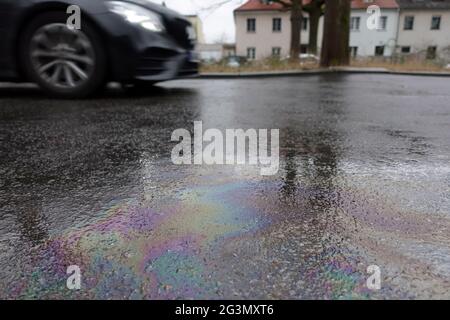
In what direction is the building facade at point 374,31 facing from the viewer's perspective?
toward the camera

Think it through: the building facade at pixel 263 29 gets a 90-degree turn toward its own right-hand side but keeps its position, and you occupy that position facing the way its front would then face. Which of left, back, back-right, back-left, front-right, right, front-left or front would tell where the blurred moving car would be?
left

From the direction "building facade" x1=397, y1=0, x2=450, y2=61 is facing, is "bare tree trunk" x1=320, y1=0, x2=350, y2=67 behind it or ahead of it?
ahead

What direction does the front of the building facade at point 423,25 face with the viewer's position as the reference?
facing the viewer

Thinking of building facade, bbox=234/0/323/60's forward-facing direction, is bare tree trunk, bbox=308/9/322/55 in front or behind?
in front

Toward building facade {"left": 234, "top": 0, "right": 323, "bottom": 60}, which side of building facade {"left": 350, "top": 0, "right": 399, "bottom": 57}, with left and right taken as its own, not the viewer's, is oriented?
right

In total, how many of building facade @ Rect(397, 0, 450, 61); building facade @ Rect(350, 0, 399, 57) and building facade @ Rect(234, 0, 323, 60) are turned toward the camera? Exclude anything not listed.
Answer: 3

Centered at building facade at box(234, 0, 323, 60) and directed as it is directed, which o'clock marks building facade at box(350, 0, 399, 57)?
building facade at box(350, 0, 399, 57) is roughly at 9 o'clock from building facade at box(234, 0, 323, 60).

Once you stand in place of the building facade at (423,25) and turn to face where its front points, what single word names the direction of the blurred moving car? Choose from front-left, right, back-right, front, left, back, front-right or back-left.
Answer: front

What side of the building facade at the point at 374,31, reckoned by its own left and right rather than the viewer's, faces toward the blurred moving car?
front

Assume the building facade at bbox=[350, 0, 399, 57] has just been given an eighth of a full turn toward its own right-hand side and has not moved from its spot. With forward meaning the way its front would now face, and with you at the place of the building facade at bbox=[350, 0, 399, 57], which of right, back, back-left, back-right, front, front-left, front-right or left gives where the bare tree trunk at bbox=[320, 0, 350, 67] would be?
front-left

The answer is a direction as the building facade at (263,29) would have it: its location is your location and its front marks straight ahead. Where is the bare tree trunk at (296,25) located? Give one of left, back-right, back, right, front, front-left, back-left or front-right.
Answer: front

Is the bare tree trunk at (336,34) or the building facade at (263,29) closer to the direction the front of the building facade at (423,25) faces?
the bare tree trunk
